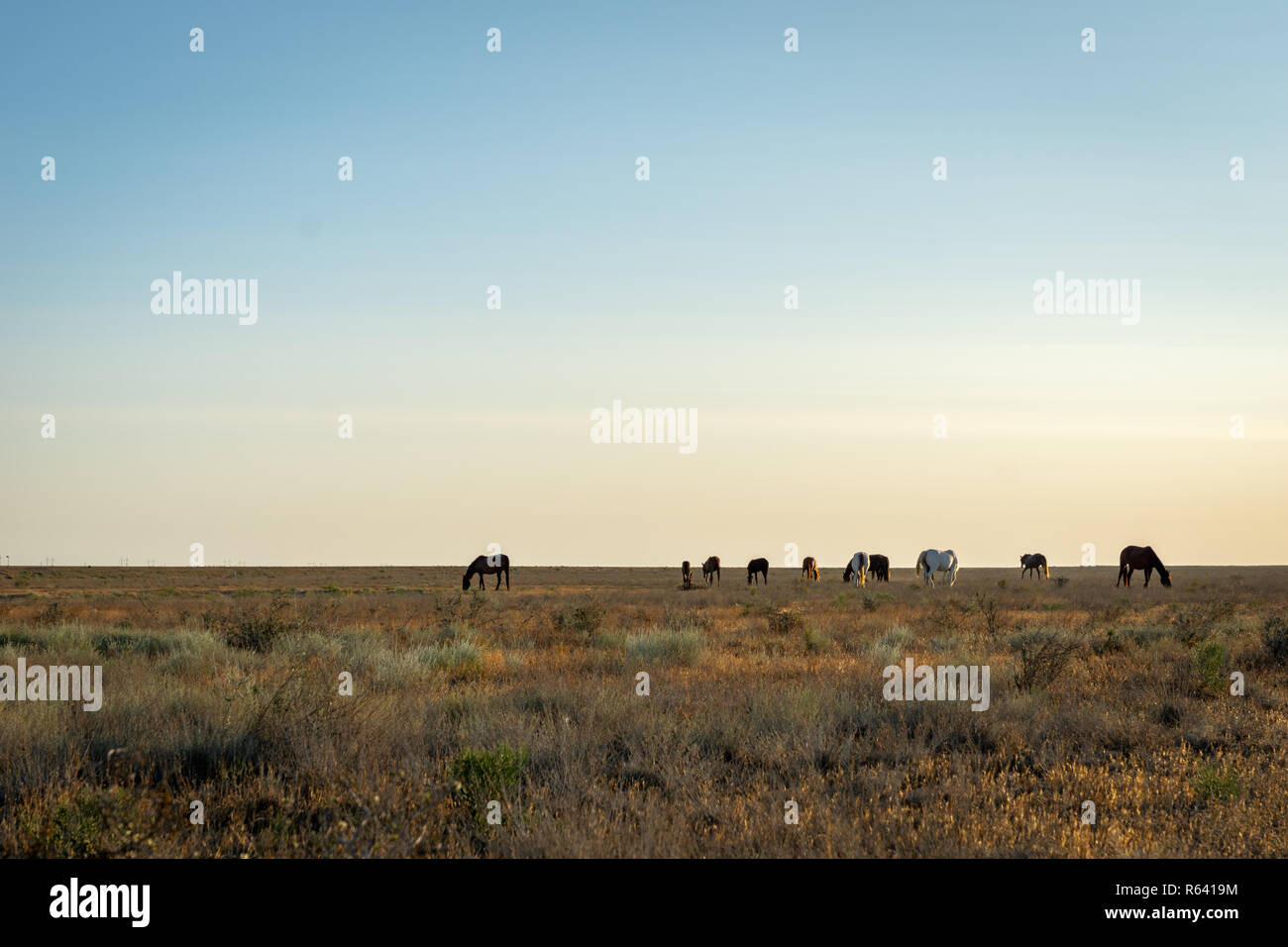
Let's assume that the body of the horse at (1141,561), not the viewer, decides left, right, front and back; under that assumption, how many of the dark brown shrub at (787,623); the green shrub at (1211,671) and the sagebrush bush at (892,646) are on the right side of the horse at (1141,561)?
3

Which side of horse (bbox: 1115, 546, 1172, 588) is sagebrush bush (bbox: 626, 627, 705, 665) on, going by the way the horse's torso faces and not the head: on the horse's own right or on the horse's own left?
on the horse's own right

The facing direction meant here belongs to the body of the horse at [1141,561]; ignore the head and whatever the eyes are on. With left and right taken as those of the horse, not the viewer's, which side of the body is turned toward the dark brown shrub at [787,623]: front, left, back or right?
right

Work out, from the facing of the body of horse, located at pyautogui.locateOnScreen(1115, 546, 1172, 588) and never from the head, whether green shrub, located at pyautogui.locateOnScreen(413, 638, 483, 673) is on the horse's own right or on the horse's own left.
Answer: on the horse's own right

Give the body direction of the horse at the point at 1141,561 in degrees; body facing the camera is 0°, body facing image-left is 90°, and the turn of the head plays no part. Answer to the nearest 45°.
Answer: approximately 270°

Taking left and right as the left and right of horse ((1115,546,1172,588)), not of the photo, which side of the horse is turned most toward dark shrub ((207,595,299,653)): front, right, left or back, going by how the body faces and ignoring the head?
right

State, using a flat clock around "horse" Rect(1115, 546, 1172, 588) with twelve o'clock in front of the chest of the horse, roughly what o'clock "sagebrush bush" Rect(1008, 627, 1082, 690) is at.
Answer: The sagebrush bush is roughly at 3 o'clock from the horse.

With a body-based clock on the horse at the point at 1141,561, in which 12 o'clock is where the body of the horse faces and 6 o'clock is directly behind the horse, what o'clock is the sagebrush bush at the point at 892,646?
The sagebrush bush is roughly at 3 o'clock from the horse.

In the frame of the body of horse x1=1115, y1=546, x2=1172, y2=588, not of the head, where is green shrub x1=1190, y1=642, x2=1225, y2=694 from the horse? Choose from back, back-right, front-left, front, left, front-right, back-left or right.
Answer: right
